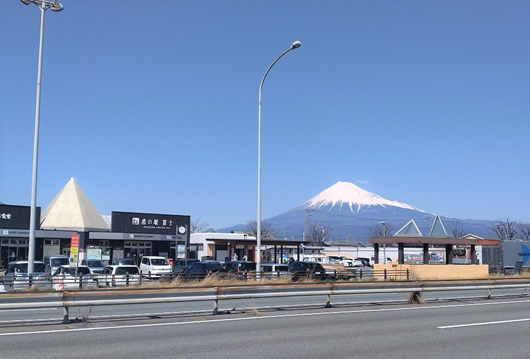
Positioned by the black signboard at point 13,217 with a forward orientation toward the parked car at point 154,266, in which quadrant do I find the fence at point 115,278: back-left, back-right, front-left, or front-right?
front-right

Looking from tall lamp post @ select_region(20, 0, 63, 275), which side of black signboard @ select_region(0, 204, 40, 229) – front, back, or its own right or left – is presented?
front

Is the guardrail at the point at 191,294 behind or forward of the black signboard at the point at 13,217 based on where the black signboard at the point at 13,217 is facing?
forward

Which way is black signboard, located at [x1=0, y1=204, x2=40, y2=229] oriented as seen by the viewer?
toward the camera

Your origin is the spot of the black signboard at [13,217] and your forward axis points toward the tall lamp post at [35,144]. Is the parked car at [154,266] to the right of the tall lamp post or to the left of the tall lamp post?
left

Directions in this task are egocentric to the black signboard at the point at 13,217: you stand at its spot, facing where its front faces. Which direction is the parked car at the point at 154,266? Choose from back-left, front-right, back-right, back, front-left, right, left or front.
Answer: front-left

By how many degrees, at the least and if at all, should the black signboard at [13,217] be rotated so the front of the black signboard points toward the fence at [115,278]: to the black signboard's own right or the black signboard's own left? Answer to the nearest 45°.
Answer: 0° — it already faces it

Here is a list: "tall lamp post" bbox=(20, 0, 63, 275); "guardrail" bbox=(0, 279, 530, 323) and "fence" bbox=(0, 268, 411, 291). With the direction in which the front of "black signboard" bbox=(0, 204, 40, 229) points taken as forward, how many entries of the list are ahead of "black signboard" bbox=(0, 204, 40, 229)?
3

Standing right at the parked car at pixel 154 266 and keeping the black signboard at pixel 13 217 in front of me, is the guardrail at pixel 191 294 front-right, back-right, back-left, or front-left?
back-left
